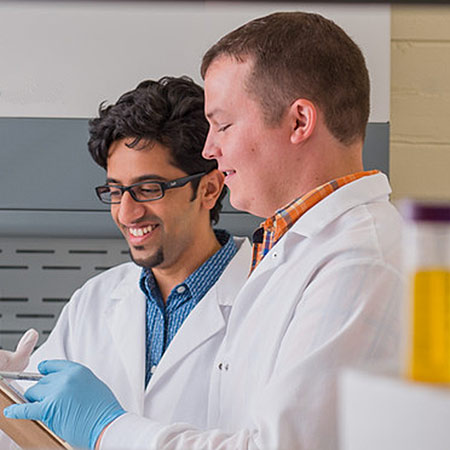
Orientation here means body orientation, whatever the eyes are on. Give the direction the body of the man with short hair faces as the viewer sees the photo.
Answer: to the viewer's left

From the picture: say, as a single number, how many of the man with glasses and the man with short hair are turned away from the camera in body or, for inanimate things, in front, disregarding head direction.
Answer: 0

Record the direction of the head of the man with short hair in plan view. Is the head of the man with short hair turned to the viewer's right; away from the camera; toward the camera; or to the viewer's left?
to the viewer's left

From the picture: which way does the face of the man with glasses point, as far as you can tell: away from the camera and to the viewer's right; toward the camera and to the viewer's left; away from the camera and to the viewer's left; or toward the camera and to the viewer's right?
toward the camera and to the viewer's left
